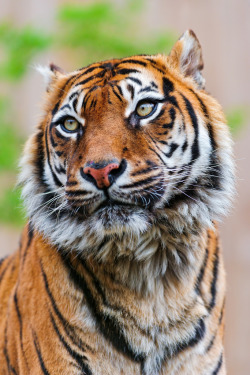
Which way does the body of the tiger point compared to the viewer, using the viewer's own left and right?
facing the viewer and to the right of the viewer
